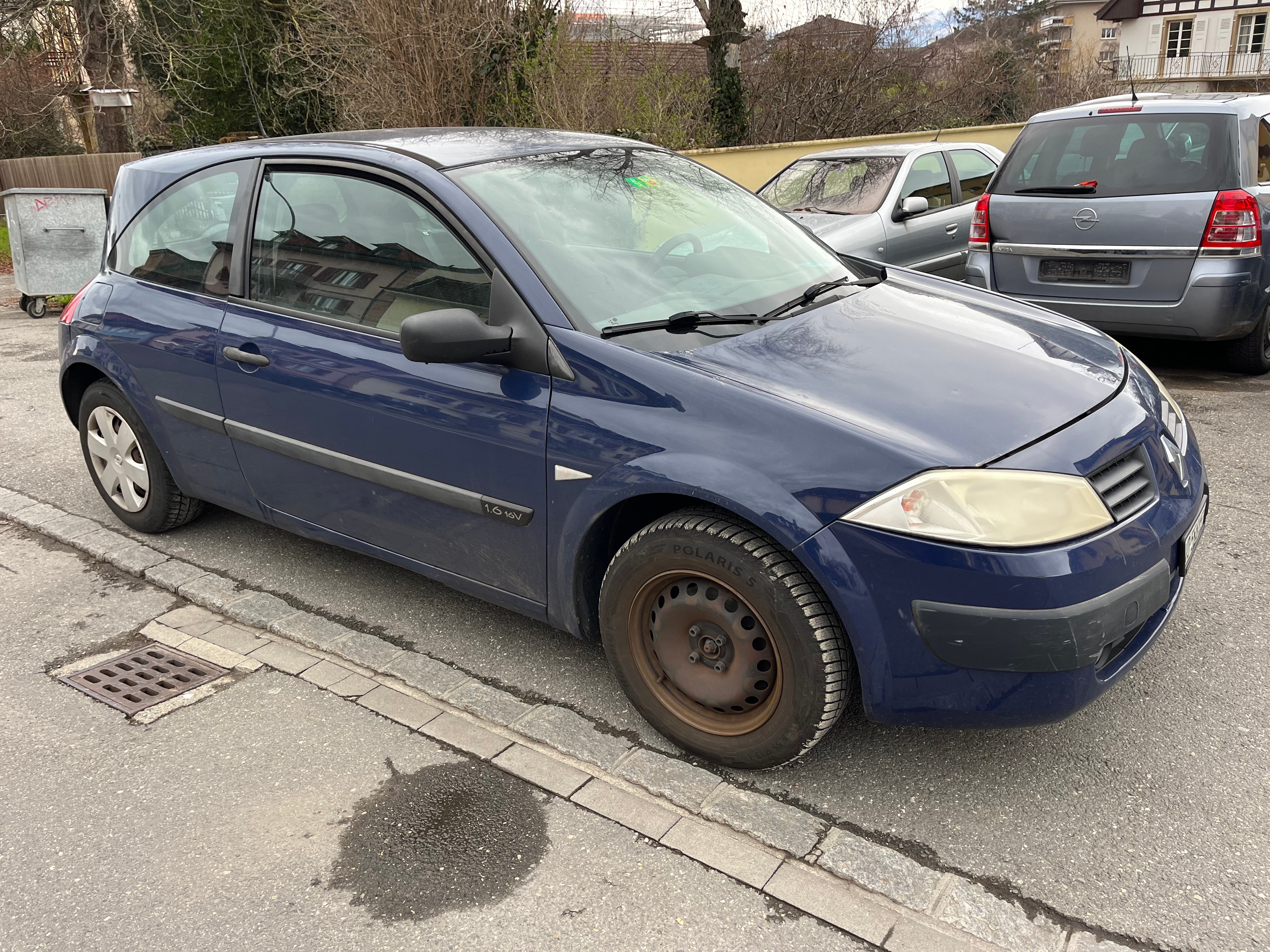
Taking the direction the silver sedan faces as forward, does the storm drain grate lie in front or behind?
in front

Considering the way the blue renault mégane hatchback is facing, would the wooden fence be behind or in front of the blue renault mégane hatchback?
behind

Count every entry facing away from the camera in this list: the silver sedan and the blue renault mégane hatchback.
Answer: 0

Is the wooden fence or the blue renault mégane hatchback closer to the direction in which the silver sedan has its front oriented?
the blue renault mégane hatchback

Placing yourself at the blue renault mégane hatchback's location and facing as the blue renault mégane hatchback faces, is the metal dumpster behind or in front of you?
behind

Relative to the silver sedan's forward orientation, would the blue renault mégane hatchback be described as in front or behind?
in front

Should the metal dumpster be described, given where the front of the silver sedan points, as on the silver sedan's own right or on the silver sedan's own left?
on the silver sedan's own right

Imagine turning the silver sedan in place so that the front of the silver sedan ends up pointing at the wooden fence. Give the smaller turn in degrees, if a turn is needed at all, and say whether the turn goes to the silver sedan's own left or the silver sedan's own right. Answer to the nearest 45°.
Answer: approximately 90° to the silver sedan's own right

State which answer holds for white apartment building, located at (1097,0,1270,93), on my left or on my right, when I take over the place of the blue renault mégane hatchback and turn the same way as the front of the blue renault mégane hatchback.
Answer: on my left

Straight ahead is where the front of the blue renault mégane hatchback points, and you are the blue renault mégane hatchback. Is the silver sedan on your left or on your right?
on your left

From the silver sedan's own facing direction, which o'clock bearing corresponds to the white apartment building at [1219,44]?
The white apartment building is roughly at 5 o'clock from the silver sedan.

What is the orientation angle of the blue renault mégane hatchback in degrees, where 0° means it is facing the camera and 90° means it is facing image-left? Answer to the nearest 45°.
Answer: approximately 315°

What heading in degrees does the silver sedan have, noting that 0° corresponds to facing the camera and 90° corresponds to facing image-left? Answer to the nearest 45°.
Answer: approximately 45°

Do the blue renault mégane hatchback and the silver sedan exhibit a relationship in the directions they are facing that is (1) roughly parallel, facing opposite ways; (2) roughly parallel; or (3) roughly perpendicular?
roughly perpendicular
